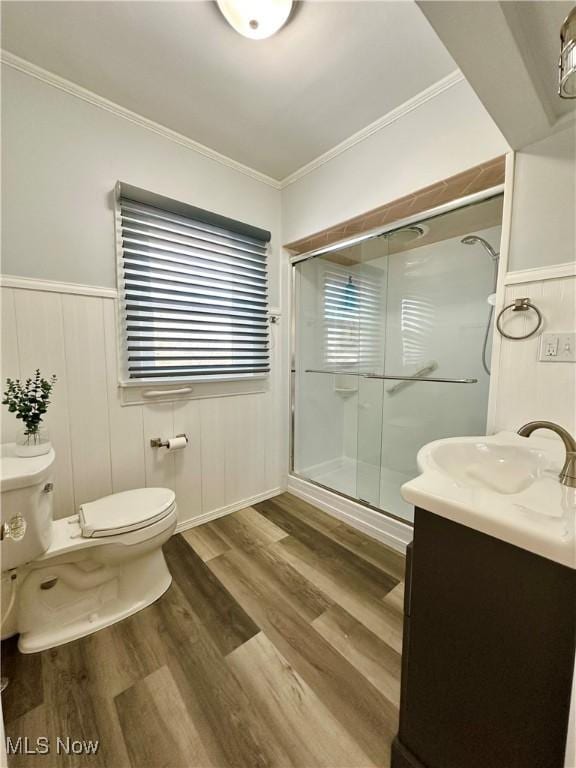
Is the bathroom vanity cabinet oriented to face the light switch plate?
no

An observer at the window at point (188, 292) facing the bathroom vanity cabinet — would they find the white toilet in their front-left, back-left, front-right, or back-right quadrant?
front-right

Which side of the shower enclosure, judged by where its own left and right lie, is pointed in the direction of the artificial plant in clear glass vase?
front

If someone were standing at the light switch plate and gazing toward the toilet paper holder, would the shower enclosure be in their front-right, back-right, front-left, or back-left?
front-right

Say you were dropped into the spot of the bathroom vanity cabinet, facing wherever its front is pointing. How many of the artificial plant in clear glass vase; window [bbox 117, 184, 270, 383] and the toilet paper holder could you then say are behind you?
0

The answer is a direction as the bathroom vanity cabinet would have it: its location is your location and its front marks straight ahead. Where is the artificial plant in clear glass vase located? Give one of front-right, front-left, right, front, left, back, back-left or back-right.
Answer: front

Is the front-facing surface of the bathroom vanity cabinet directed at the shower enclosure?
no

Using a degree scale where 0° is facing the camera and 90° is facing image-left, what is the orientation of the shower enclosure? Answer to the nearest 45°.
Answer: approximately 45°

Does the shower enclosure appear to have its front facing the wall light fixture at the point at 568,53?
no

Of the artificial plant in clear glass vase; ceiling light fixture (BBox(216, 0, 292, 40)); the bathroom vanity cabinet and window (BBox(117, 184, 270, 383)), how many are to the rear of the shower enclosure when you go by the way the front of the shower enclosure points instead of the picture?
0

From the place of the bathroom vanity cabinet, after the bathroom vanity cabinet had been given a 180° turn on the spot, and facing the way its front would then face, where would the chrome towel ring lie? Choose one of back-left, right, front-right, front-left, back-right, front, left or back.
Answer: left

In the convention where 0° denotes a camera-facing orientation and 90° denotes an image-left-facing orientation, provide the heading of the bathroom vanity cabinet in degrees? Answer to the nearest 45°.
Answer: approximately 90°

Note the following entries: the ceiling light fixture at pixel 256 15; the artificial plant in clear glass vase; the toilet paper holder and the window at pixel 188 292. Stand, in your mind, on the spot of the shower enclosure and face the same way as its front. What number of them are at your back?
0

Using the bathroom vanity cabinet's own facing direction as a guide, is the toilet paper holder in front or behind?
in front

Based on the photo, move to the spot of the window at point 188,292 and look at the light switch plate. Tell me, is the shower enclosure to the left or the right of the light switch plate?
left

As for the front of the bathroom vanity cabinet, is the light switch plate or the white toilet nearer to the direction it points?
the white toilet

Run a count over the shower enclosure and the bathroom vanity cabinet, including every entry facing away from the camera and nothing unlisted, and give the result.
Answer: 0

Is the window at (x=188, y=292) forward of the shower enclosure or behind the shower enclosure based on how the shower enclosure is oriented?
forward

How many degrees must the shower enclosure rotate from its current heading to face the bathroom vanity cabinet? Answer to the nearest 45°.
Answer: approximately 45° to its left
